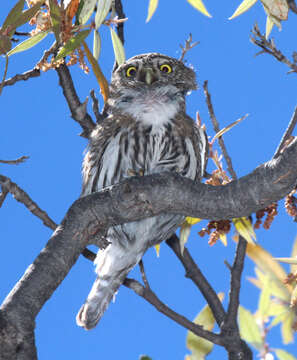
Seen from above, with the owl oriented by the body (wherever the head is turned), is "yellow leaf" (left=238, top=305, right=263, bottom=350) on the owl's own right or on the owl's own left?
on the owl's own left

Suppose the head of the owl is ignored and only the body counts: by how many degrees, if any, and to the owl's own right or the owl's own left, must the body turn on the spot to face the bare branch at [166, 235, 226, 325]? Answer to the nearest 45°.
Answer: approximately 90° to the owl's own left

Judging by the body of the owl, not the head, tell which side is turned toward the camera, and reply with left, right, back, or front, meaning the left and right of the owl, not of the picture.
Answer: front

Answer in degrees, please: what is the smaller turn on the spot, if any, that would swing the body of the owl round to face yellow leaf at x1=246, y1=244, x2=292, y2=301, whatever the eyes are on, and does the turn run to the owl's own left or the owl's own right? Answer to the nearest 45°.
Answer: approximately 90° to the owl's own left
